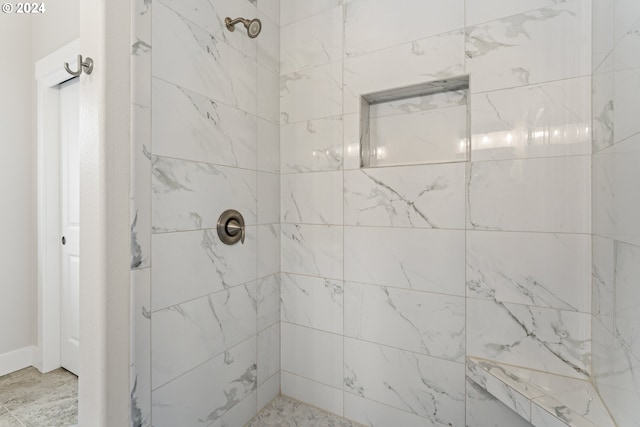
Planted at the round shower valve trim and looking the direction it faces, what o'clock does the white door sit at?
The white door is roughly at 6 o'clock from the round shower valve trim.

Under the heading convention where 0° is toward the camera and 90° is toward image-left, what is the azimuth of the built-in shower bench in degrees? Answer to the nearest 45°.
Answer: approximately 45°

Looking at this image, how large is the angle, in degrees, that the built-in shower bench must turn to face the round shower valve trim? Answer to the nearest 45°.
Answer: approximately 45° to its right

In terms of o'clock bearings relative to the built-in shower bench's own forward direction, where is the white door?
The white door is roughly at 1 o'clock from the built-in shower bench.

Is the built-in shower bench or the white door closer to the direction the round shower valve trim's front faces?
the built-in shower bench

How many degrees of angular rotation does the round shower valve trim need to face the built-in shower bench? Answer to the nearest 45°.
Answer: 0° — it already faces it

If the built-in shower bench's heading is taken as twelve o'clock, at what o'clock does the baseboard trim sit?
The baseboard trim is roughly at 1 o'clock from the built-in shower bench.

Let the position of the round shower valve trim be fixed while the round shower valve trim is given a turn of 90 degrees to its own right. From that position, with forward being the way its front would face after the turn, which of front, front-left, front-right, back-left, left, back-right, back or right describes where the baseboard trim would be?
right
